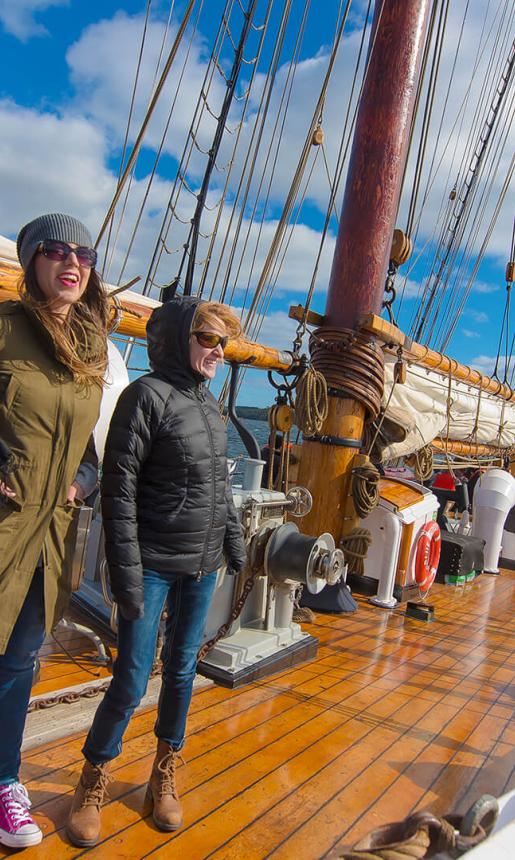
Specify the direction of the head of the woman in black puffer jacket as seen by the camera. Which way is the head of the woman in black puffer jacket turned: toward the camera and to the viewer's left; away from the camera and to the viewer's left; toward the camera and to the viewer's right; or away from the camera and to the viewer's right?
toward the camera and to the viewer's right

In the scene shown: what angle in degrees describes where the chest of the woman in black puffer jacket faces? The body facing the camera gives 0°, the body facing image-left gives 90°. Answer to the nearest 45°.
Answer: approximately 315°

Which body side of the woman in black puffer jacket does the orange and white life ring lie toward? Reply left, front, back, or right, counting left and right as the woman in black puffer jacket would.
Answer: left

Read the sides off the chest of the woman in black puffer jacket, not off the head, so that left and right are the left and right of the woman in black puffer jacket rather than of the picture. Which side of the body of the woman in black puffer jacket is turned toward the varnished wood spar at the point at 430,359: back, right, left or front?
left

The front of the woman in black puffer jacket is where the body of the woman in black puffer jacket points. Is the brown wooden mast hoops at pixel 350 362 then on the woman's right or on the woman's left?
on the woman's left

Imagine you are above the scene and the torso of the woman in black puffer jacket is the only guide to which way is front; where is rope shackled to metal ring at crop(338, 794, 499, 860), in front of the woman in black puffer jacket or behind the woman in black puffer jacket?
in front

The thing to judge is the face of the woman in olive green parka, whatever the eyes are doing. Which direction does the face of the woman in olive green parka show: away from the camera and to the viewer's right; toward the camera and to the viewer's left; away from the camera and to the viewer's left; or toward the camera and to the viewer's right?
toward the camera and to the viewer's right
